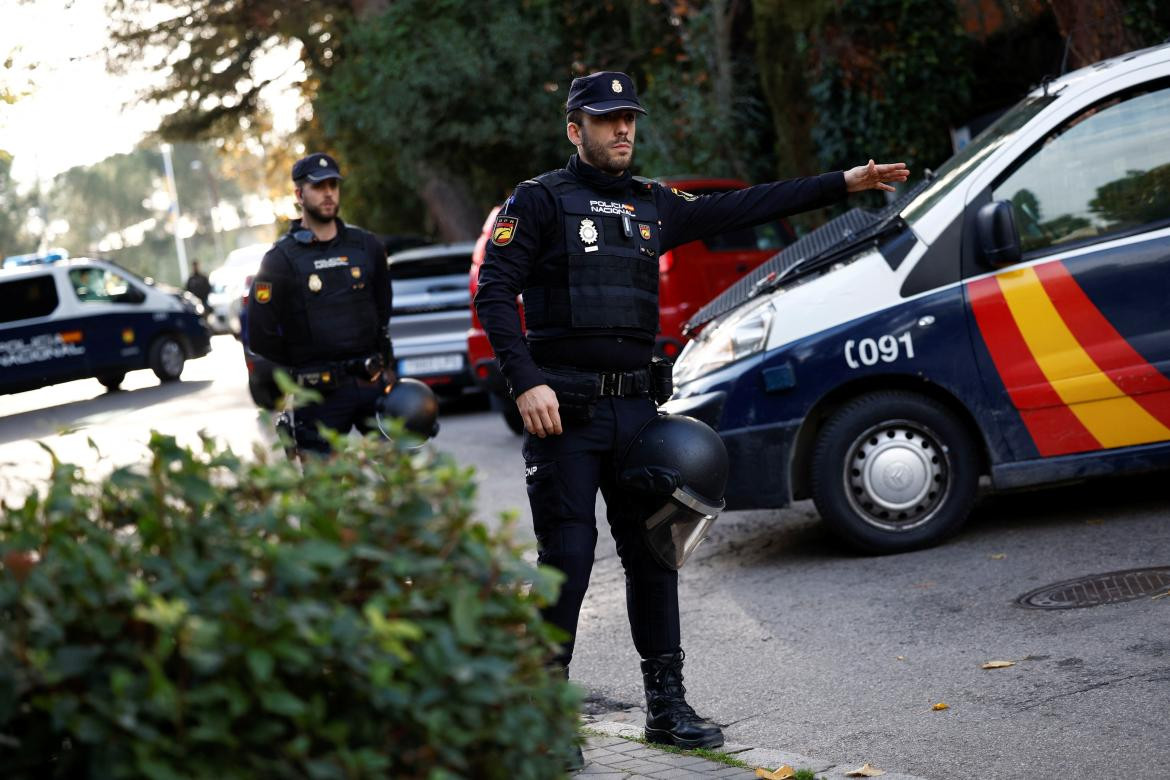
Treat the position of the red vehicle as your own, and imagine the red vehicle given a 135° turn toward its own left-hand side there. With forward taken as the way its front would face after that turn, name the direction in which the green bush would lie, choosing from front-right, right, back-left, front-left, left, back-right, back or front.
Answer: left

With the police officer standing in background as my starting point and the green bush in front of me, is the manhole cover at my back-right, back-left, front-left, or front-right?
front-left

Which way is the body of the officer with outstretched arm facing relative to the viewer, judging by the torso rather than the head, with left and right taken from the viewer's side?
facing the viewer and to the right of the viewer

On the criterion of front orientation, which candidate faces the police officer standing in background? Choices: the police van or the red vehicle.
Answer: the police van

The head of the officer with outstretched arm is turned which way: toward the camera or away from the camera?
toward the camera

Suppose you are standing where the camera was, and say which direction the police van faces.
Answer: facing to the left of the viewer

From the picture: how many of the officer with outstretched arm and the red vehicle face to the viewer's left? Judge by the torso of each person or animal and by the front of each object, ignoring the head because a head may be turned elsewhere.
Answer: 0

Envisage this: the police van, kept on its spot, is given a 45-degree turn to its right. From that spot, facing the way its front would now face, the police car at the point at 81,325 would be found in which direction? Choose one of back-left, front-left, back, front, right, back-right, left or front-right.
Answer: front

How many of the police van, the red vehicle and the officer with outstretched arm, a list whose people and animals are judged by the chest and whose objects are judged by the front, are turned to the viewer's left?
1

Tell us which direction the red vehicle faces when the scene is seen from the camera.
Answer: facing away from the viewer and to the right of the viewer

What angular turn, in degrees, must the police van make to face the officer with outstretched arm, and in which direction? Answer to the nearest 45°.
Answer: approximately 45° to its left

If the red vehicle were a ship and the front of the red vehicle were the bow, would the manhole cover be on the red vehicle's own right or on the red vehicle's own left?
on the red vehicle's own right

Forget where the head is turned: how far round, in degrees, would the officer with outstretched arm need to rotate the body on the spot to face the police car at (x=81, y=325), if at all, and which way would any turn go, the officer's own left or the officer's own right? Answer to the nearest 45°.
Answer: approximately 180°

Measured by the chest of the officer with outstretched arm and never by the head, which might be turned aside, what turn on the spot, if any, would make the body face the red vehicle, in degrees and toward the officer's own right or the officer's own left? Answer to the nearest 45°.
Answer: approximately 135° to the officer's own left

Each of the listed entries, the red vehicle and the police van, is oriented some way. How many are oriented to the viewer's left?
1

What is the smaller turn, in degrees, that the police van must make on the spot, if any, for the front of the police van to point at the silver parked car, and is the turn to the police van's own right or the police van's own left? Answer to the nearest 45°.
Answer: approximately 45° to the police van's own right

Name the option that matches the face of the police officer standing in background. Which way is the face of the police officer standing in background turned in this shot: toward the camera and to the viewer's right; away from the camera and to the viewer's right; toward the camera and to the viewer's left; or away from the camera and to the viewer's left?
toward the camera and to the viewer's right

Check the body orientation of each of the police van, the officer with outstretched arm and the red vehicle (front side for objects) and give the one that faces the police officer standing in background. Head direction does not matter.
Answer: the police van

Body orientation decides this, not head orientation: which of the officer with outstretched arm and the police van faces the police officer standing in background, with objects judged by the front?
the police van
